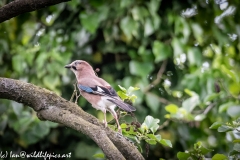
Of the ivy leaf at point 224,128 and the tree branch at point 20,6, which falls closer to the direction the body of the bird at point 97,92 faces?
the tree branch

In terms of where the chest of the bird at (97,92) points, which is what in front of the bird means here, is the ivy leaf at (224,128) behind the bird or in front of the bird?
behind

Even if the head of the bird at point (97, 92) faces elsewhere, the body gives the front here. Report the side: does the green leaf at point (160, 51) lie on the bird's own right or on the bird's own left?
on the bird's own right

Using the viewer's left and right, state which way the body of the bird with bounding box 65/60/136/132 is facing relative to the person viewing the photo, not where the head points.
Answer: facing to the left of the viewer
